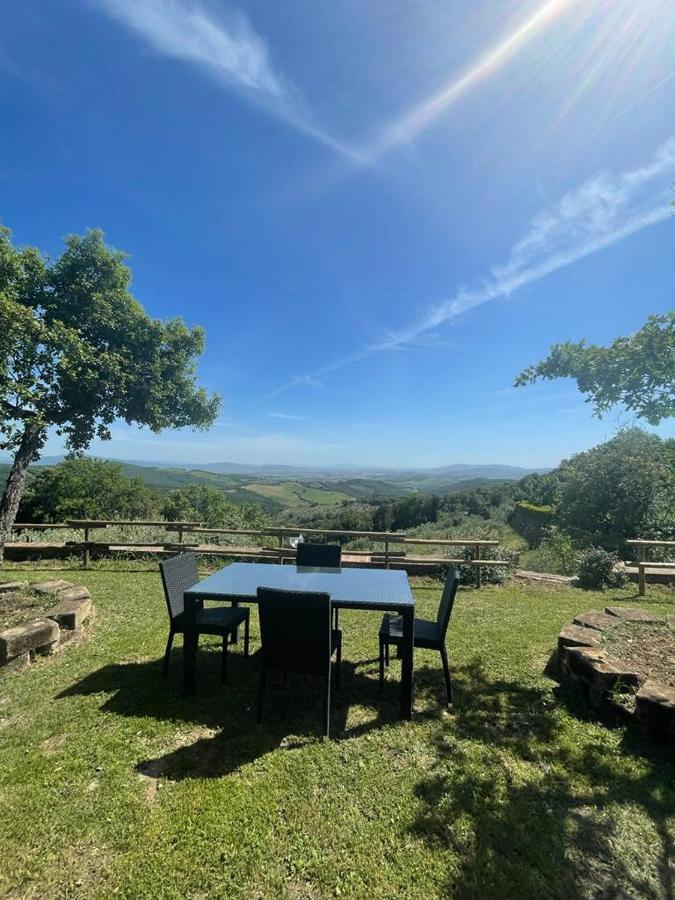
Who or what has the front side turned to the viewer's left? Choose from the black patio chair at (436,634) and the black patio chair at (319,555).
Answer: the black patio chair at (436,634)

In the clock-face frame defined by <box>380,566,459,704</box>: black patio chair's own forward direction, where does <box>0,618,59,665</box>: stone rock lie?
The stone rock is roughly at 12 o'clock from the black patio chair.

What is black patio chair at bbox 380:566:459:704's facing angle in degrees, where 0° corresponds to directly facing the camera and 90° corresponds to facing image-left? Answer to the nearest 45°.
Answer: approximately 90°

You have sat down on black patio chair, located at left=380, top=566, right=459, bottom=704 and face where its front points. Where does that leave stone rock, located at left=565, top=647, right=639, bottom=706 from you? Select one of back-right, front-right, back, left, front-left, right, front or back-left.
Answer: back

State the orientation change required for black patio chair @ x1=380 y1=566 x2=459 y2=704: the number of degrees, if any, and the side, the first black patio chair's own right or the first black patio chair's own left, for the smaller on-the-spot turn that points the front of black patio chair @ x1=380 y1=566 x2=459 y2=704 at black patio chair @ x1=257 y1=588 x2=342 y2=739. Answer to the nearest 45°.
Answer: approximately 45° to the first black patio chair's own left

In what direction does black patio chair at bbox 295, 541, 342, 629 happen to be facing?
toward the camera

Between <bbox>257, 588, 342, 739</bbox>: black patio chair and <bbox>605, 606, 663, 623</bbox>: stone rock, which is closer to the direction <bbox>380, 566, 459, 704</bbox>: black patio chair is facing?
the black patio chair

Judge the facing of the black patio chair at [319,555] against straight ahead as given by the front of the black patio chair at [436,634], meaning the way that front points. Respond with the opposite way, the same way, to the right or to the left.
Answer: to the left

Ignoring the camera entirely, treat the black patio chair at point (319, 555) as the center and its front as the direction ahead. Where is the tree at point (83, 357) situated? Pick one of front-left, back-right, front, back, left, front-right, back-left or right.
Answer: back-right

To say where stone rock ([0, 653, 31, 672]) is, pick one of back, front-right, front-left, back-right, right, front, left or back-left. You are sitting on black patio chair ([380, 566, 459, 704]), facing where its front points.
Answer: front

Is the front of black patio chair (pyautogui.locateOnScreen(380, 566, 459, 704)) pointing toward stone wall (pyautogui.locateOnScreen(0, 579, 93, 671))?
yes

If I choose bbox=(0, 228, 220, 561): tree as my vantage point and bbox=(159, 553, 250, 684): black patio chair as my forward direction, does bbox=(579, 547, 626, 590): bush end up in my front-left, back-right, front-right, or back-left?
front-left

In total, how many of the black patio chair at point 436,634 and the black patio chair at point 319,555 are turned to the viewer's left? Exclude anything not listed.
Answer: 1

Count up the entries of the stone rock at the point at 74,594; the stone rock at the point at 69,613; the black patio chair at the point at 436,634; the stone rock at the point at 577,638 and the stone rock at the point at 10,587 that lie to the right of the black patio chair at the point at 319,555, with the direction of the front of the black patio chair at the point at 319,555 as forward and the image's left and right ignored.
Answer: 3

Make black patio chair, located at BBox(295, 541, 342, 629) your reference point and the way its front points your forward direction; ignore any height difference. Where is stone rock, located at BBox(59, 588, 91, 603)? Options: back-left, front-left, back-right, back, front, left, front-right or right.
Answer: right

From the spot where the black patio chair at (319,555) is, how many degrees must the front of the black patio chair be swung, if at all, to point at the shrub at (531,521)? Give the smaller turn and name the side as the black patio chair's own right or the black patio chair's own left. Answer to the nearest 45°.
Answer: approximately 135° to the black patio chair's own left

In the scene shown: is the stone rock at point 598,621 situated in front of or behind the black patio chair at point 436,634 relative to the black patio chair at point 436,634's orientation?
behind

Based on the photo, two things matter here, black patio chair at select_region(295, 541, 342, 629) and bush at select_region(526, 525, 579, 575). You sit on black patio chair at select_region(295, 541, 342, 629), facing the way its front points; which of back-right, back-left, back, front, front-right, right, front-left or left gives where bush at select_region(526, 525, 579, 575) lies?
back-left
